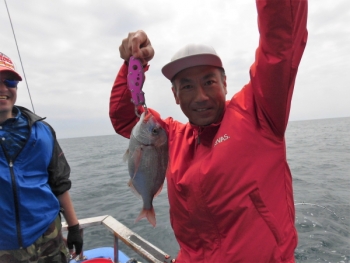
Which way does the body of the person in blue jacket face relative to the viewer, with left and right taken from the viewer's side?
facing the viewer

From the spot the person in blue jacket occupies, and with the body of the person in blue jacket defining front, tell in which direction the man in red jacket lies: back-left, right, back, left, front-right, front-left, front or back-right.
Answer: front-left
